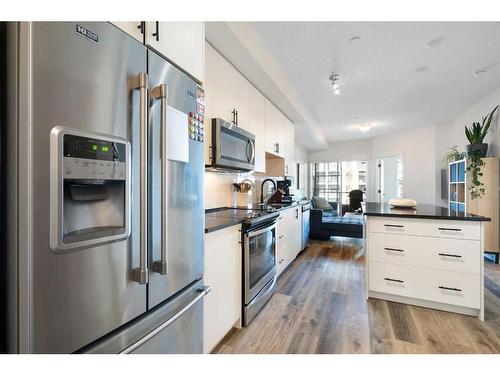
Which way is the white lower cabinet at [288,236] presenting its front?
to the viewer's right

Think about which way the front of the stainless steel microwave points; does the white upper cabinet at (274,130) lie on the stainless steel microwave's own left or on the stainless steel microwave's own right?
on the stainless steel microwave's own left

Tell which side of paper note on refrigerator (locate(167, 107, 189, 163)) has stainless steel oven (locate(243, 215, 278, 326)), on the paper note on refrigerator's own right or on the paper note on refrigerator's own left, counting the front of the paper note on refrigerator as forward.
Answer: on the paper note on refrigerator's own left

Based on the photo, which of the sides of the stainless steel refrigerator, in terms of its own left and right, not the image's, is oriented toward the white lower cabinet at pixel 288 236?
left

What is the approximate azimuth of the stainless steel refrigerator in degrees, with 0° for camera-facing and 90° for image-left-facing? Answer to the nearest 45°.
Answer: approximately 315°

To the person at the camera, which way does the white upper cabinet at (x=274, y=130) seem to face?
facing to the right of the viewer

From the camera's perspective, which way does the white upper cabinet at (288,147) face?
to the viewer's right

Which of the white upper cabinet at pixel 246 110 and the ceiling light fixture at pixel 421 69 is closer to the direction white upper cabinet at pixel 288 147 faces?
the ceiling light fixture

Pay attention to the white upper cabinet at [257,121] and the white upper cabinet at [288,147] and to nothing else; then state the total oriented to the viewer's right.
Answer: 2

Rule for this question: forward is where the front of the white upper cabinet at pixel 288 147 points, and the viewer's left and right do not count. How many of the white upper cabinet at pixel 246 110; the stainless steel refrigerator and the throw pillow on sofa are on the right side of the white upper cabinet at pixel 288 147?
2

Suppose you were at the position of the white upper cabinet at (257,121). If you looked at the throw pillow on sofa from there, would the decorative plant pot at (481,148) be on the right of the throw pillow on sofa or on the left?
right

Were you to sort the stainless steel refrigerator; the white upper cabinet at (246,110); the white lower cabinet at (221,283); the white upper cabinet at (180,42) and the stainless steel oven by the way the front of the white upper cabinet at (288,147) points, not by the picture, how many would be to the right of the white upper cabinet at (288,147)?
5

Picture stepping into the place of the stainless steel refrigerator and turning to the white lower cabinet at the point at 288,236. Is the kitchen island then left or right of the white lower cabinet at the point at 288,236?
right
